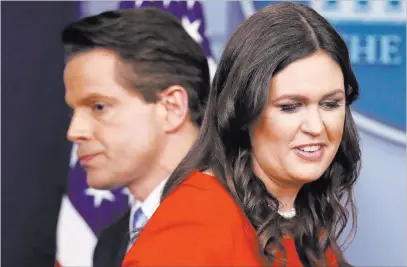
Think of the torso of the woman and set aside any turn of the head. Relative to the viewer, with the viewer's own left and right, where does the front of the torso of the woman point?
facing the viewer and to the right of the viewer

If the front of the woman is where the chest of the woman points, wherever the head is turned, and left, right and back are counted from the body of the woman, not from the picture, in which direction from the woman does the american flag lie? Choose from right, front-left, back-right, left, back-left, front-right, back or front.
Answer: back

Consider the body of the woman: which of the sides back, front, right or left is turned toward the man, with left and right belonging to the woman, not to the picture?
back

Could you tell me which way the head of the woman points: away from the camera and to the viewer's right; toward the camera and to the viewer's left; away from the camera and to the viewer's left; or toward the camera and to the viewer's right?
toward the camera and to the viewer's right

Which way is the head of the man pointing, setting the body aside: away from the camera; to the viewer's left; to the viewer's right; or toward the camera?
to the viewer's left
